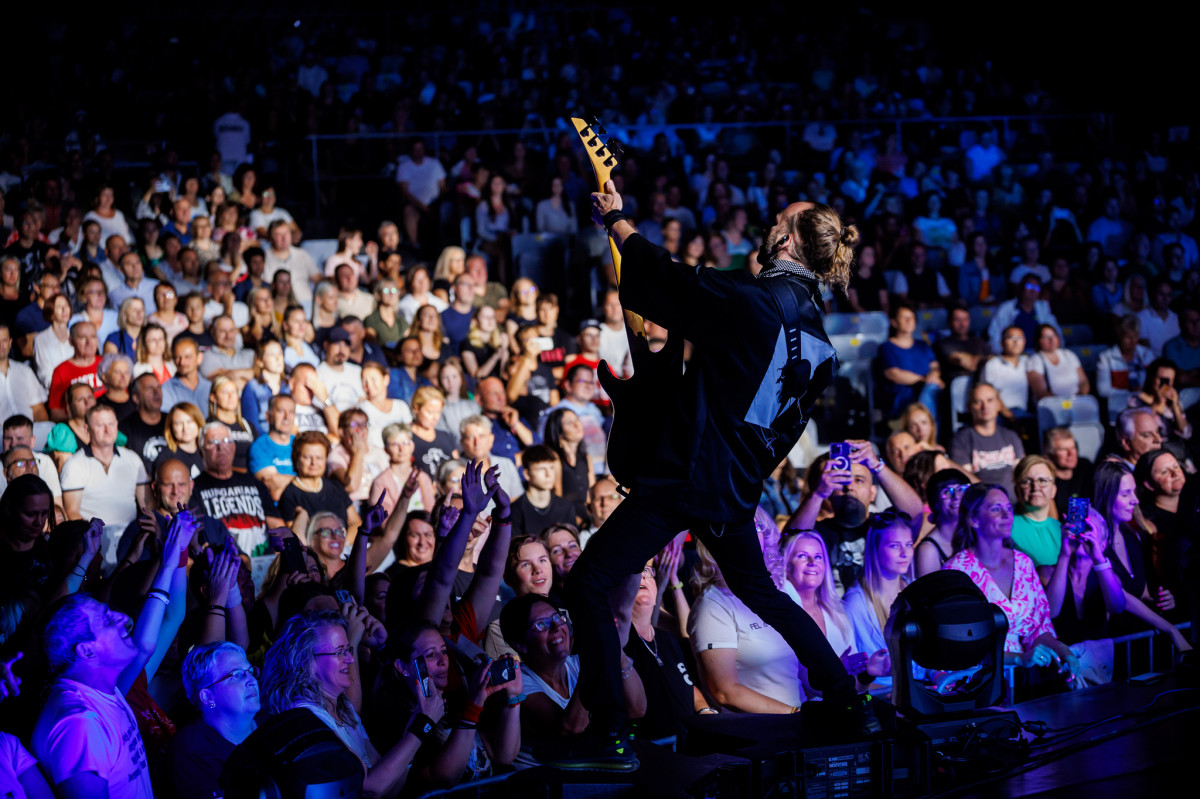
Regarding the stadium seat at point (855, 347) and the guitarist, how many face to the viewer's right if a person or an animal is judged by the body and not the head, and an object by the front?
0

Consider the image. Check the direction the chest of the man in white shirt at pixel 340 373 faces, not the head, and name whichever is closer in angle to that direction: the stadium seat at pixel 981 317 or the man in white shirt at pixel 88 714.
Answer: the man in white shirt

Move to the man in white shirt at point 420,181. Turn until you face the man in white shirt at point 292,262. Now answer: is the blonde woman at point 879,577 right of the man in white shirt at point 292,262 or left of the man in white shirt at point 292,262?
left

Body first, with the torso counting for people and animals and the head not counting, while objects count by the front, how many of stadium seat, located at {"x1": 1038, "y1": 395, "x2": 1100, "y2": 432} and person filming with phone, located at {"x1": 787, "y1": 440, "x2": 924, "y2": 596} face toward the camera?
2

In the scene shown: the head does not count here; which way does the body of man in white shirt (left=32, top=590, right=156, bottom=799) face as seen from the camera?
to the viewer's right

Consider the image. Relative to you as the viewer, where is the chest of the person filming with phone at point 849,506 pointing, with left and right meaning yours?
facing the viewer

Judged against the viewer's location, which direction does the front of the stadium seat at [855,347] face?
facing the viewer

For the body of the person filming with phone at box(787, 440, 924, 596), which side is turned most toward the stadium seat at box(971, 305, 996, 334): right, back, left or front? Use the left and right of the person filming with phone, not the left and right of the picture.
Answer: back

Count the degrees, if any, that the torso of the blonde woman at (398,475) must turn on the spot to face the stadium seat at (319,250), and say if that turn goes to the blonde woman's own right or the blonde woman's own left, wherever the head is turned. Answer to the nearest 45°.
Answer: approximately 180°

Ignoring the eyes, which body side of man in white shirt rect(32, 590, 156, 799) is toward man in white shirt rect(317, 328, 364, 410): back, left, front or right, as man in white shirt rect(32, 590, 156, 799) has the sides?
left

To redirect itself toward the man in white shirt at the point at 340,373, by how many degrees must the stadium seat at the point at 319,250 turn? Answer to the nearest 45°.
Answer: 0° — it already faces them

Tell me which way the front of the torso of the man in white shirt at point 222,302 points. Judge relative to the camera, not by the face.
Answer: toward the camera

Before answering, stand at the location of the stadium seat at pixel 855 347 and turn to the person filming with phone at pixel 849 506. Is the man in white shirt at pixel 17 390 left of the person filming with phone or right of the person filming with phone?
right
